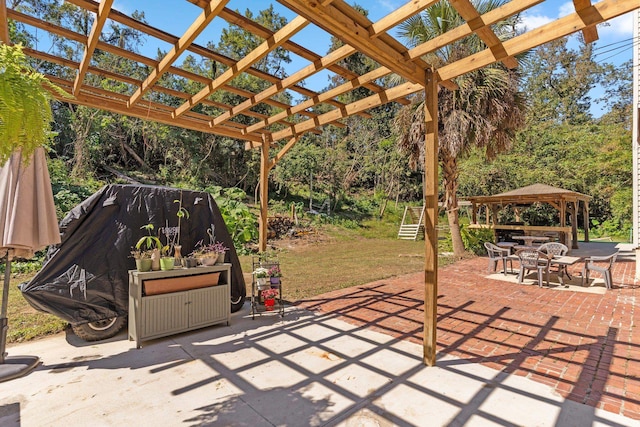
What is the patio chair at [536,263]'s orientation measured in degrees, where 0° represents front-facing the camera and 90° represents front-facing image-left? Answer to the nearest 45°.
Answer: approximately 225°

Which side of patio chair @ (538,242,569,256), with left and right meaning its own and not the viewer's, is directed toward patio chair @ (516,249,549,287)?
front

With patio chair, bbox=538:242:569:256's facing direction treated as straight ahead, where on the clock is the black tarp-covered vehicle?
The black tarp-covered vehicle is roughly at 1 o'clock from the patio chair.

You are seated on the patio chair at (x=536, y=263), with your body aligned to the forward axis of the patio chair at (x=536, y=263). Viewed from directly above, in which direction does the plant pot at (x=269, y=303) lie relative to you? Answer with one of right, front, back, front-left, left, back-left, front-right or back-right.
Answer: back

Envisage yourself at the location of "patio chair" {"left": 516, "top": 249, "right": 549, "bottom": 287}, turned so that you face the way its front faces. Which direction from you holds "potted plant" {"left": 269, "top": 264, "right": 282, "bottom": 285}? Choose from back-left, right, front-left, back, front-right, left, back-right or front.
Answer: back

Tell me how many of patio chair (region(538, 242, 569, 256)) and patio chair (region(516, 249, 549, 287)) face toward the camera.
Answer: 1

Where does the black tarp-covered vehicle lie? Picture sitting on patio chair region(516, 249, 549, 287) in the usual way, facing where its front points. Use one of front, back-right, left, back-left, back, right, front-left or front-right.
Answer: back

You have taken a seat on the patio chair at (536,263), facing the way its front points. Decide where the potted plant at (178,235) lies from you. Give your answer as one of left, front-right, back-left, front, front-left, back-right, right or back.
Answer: back

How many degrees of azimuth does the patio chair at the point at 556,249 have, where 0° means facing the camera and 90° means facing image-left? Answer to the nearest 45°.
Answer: approximately 0°

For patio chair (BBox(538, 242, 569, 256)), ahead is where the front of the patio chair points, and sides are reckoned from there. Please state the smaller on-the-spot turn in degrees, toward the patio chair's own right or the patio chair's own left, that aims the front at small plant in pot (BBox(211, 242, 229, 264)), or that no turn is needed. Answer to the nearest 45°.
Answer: approximately 45° to the patio chair's own right

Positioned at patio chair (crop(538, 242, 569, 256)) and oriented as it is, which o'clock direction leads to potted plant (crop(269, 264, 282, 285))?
The potted plant is roughly at 1 o'clock from the patio chair.

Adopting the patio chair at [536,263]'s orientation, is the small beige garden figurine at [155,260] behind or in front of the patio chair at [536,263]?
behind

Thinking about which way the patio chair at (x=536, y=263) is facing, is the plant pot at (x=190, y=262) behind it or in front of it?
behind
